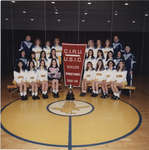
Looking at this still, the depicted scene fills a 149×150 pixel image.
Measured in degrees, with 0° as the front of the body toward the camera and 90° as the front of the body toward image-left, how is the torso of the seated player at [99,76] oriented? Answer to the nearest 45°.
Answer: approximately 45°

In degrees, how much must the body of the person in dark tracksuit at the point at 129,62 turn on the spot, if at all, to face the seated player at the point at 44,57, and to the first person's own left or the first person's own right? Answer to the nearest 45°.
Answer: approximately 45° to the first person's own right

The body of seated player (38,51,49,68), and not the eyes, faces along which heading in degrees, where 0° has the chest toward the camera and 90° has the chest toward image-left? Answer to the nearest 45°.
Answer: approximately 0°

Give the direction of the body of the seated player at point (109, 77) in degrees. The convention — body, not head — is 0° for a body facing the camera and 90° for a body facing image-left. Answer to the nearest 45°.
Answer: approximately 45°

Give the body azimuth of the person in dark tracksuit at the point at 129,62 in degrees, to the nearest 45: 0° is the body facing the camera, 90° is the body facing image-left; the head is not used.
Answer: approximately 45°

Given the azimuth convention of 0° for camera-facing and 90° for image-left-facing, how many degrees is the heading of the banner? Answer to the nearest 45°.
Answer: approximately 0°
